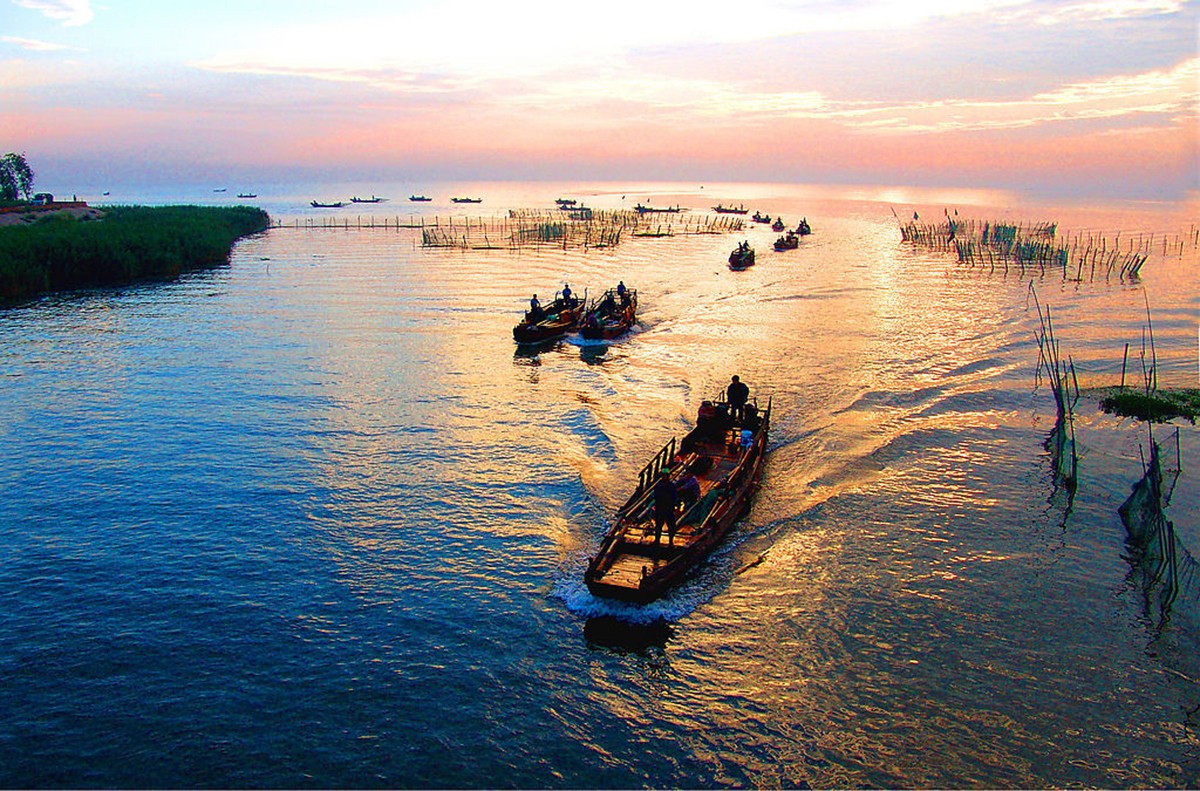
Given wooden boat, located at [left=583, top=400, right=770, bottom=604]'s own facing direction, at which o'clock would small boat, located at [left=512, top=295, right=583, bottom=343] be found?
The small boat is roughly at 4 o'clock from the wooden boat.

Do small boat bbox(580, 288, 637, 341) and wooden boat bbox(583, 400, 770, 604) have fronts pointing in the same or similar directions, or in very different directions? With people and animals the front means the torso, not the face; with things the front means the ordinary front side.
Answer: same or similar directions

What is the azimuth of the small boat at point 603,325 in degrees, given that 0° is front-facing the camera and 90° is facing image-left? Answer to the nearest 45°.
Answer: approximately 45°

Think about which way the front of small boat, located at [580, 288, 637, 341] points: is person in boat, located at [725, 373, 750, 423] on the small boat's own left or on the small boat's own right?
on the small boat's own left

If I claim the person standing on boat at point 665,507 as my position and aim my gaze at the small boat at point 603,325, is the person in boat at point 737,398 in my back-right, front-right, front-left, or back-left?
front-right

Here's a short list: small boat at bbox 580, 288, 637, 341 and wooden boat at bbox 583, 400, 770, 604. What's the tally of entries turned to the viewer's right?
0

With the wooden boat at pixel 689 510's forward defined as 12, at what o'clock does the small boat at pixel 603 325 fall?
The small boat is roughly at 4 o'clock from the wooden boat.

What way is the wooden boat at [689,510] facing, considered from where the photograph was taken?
facing the viewer and to the left of the viewer
